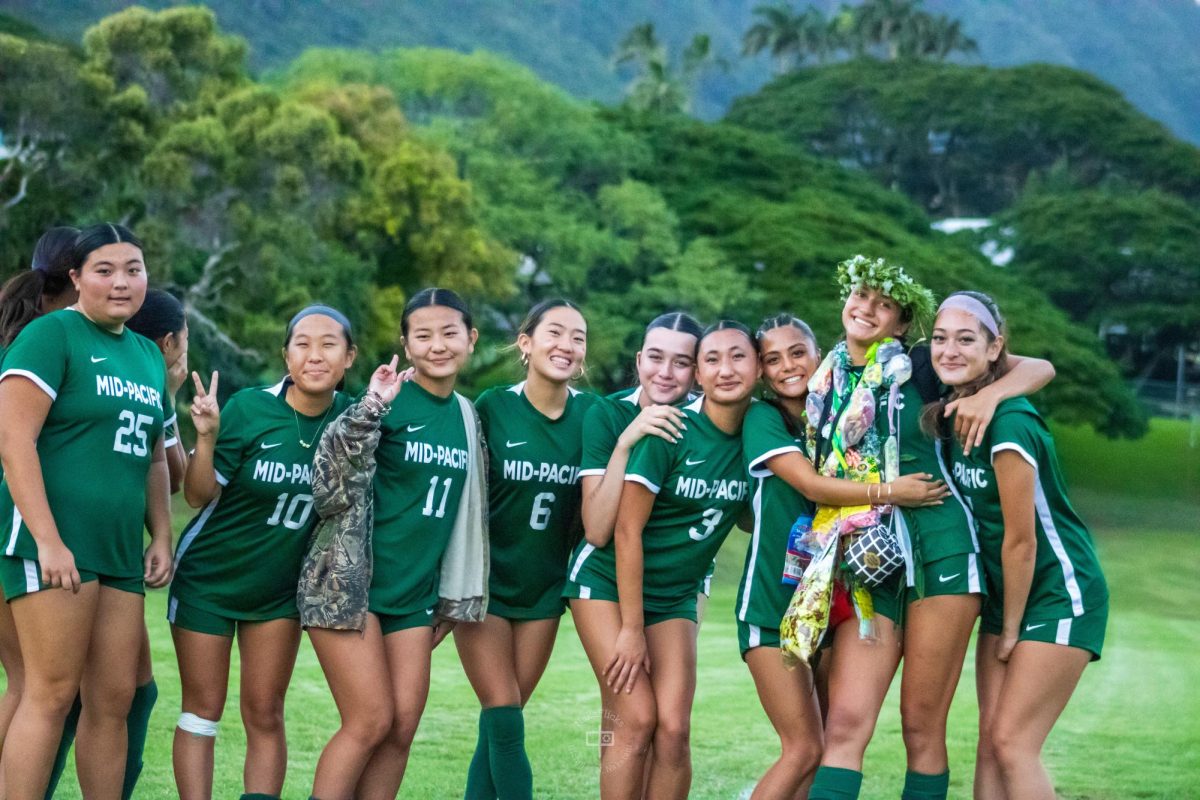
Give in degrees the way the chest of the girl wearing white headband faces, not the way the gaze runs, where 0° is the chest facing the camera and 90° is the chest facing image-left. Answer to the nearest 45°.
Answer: approximately 45°
